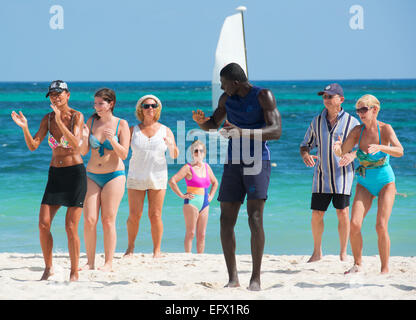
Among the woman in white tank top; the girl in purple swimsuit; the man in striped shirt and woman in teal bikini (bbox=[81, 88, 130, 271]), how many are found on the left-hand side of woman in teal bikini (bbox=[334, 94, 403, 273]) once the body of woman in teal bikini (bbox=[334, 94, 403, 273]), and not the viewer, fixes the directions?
0

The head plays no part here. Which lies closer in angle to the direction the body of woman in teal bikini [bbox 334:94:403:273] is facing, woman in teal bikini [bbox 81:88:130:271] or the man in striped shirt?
the woman in teal bikini

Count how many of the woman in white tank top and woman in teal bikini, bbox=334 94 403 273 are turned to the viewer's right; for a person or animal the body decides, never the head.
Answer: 0

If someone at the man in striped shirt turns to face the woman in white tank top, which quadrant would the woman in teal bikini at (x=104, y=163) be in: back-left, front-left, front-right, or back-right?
front-left

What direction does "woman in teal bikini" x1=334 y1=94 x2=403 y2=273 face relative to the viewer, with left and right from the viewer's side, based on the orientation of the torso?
facing the viewer and to the left of the viewer

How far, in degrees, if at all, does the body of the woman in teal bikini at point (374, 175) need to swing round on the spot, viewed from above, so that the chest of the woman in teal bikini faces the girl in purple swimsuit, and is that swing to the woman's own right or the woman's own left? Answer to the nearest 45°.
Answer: approximately 90° to the woman's own right

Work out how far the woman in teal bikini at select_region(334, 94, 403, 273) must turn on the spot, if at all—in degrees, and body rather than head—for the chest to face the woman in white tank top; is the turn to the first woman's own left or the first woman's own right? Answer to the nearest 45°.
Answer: approximately 45° to the first woman's own right

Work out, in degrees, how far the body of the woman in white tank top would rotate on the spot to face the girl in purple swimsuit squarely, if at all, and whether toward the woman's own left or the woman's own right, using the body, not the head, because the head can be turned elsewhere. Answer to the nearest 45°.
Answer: approximately 135° to the woman's own left

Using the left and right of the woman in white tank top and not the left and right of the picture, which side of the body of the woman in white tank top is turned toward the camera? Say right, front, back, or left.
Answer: front

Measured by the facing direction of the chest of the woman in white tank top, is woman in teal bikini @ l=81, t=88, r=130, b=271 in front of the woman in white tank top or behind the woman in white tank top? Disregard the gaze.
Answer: in front

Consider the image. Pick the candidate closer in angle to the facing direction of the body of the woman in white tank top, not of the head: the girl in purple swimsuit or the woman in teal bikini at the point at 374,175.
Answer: the woman in teal bikini

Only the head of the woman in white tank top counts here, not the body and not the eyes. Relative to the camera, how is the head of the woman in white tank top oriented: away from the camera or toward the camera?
toward the camera

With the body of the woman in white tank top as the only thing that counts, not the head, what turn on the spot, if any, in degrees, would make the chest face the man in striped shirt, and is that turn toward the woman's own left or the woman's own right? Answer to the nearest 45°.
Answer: approximately 90° to the woman's own left

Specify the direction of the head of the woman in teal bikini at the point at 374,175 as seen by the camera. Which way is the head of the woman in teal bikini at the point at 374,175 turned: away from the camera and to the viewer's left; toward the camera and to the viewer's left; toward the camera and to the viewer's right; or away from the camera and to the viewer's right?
toward the camera and to the viewer's left

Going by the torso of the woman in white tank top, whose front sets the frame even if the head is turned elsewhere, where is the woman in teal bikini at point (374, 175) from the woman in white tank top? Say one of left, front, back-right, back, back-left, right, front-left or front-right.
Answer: front-left
